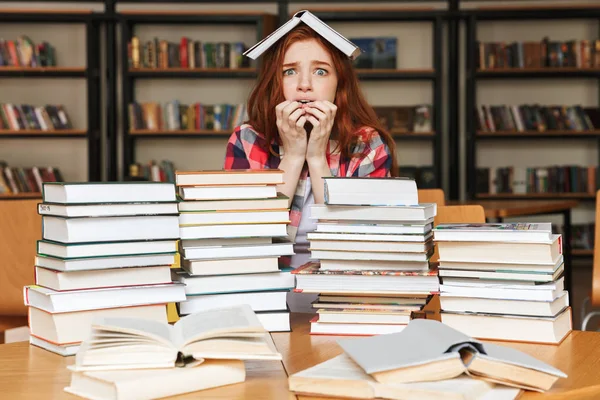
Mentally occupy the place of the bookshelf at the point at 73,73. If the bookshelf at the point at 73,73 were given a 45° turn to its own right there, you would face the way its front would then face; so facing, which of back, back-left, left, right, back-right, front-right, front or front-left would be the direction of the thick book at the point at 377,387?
front-left

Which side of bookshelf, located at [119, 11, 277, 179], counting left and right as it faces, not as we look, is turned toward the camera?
front

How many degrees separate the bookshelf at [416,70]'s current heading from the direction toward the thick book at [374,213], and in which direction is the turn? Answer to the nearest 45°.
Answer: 0° — it already faces it

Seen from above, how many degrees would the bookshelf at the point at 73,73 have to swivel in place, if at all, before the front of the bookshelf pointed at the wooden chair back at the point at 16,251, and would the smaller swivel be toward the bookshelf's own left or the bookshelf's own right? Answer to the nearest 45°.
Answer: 0° — it already faces it

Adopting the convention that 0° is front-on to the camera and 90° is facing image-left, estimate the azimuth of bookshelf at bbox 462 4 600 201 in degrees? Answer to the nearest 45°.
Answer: approximately 0°

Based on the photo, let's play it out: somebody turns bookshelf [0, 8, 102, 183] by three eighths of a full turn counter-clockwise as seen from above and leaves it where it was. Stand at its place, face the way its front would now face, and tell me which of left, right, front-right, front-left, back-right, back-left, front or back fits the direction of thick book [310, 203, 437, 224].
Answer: back-right

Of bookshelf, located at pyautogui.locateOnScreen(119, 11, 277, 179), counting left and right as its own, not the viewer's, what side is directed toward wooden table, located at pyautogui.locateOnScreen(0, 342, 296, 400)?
front

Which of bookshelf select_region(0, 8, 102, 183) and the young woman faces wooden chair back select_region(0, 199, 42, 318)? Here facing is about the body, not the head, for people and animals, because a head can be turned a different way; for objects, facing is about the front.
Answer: the bookshelf

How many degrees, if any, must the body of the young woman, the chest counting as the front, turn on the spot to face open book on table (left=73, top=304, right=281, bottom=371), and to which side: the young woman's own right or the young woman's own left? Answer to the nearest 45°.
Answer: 0° — they already face it

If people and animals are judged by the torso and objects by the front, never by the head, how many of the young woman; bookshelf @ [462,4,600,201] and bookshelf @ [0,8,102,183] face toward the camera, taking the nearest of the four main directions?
3

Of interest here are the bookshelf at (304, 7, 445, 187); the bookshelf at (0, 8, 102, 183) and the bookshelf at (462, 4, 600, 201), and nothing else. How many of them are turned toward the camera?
3

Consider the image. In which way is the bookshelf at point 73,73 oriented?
toward the camera

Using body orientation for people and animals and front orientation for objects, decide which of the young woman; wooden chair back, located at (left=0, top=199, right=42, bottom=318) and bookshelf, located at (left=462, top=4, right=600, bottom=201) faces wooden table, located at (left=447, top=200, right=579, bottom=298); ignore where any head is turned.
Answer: the bookshelf

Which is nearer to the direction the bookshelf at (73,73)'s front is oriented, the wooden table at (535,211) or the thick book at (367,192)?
the thick book

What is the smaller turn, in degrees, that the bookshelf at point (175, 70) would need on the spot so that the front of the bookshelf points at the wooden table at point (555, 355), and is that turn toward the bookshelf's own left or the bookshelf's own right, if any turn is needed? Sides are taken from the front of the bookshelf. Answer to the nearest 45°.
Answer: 0° — it already faces it
